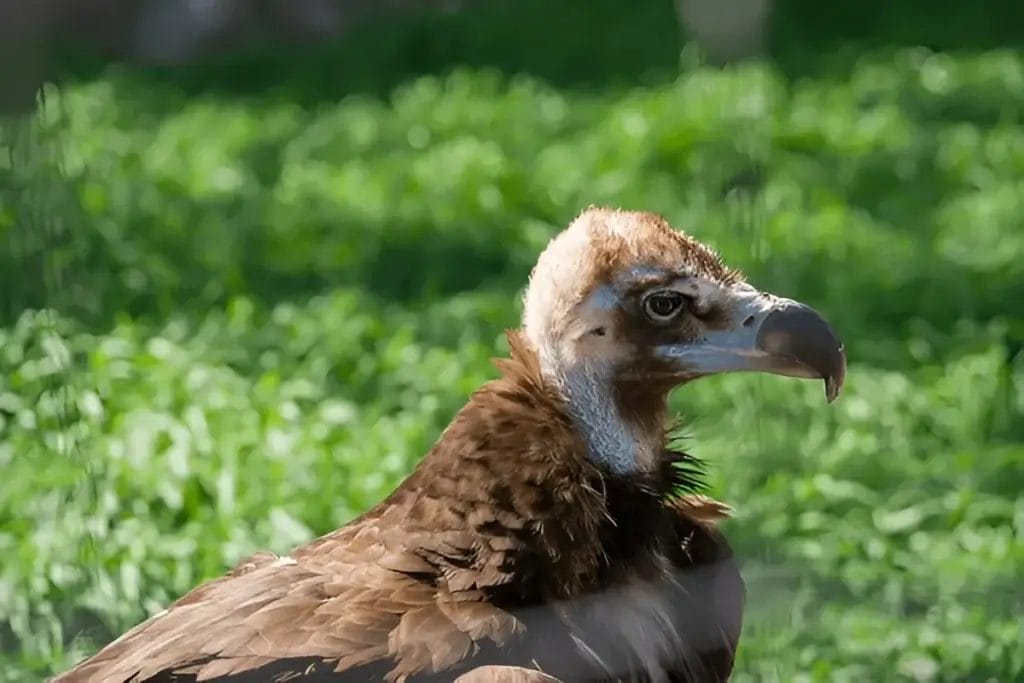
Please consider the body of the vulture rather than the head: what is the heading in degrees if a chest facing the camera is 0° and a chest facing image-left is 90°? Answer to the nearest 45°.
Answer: approximately 270°
